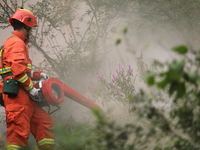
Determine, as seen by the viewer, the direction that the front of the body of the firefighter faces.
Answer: to the viewer's right

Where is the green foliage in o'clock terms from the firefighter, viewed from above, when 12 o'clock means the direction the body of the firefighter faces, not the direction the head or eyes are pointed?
The green foliage is roughly at 11 o'clock from the firefighter.
